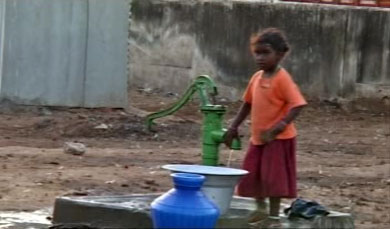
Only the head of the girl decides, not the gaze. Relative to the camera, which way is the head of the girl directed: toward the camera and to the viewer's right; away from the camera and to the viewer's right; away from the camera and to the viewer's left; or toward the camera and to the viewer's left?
toward the camera and to the viewer's left

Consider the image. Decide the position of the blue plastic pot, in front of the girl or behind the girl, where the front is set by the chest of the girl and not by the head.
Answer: in front

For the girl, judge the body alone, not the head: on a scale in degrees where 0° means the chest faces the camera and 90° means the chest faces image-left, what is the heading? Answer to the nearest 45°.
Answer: approximately 45°
